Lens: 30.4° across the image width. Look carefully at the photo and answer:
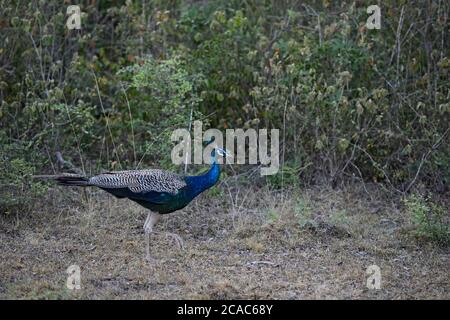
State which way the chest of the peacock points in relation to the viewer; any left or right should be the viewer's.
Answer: facing to the right of the viewer
